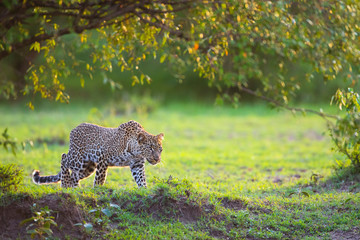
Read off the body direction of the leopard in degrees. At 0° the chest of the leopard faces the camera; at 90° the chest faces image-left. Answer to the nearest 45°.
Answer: approximately 270°

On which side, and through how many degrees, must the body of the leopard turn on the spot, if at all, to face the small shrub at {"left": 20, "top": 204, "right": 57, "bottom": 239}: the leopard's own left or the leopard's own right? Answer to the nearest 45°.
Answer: approximately 90° to the leopard's own right
